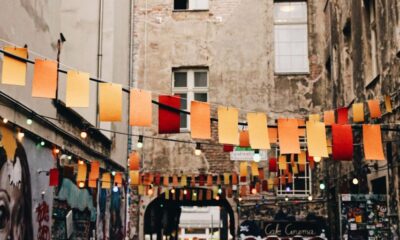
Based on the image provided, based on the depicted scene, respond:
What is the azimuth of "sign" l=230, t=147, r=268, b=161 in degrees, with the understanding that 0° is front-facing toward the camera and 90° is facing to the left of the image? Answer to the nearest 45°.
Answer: approximately 0°

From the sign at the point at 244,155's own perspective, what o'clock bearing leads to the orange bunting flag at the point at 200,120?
The orange bunting flag is roughly at 12 o'clock from the sign.

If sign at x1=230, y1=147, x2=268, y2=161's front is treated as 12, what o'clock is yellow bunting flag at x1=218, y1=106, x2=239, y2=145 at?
The yellow bunting flag is roughly at 12 o'clock from the sign.

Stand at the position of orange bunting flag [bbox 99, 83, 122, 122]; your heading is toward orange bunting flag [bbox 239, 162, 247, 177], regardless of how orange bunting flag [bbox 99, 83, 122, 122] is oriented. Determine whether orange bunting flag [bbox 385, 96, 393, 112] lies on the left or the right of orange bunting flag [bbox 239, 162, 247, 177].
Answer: right

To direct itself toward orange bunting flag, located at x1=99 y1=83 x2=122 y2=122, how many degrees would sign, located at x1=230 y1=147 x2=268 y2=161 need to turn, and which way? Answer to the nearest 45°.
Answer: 0° — it already faces it

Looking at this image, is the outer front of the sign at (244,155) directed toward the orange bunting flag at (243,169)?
yes

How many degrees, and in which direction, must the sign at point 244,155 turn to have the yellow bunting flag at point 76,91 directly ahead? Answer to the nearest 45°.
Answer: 0° — it already faces it

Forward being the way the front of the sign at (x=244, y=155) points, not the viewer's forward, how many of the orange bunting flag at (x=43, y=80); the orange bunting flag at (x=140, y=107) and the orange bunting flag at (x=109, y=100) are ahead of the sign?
3

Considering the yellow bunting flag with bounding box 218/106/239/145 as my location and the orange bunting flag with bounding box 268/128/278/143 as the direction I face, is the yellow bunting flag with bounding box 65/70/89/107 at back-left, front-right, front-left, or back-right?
back-left

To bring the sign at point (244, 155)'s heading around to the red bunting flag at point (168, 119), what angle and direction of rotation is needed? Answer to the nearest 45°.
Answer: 0° — it already faces it

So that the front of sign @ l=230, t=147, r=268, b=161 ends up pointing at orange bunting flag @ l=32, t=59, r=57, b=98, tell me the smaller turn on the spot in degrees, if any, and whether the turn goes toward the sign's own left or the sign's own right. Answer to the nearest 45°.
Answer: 0° — it already faces it
